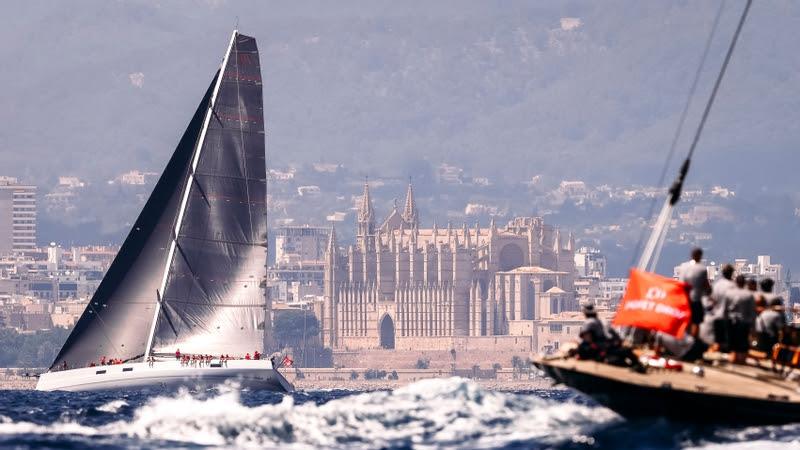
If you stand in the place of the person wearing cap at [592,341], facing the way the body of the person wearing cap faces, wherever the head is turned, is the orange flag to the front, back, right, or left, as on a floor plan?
back

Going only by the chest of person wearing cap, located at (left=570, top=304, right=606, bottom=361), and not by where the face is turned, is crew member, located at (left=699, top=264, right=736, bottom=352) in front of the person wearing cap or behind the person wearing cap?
behind

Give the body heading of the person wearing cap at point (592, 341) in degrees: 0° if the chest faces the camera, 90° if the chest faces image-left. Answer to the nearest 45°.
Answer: approximately 90°
